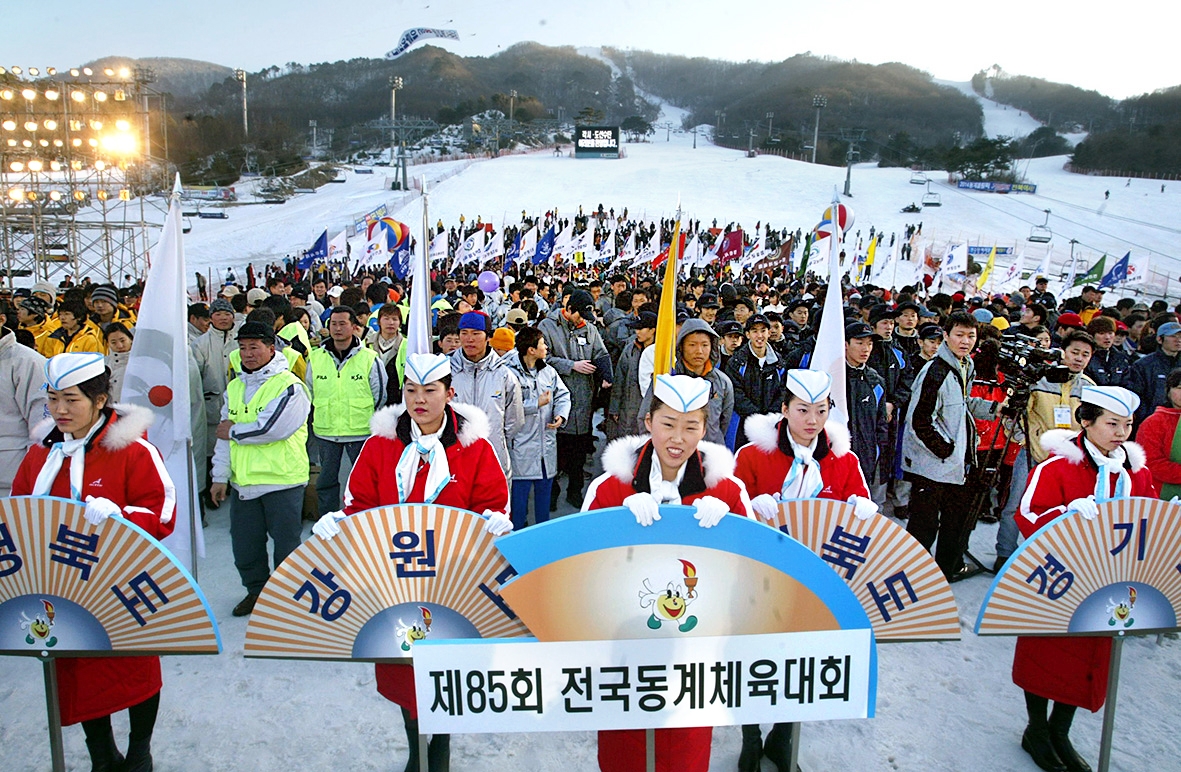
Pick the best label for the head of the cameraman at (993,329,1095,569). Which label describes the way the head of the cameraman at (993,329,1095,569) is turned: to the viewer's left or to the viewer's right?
to the viewer's left

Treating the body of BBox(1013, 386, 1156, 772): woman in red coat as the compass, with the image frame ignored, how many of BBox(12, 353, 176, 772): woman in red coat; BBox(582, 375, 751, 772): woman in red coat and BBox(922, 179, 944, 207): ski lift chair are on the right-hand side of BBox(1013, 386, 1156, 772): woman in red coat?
2

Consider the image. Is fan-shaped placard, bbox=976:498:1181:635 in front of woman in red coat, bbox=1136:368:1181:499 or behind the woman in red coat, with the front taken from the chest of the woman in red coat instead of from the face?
in front

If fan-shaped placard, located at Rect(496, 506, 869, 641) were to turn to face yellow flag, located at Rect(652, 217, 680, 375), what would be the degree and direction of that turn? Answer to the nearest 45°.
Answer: approximately 180°

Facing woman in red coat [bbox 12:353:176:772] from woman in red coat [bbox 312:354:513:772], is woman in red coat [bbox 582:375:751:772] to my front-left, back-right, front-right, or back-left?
back-left

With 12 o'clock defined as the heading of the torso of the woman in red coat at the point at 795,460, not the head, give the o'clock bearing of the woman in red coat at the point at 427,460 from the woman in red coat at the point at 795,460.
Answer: the woman in red coat at the point at 427,460 is roughly at 2 o'clock from the woman in red coat at the point at 795,460.
